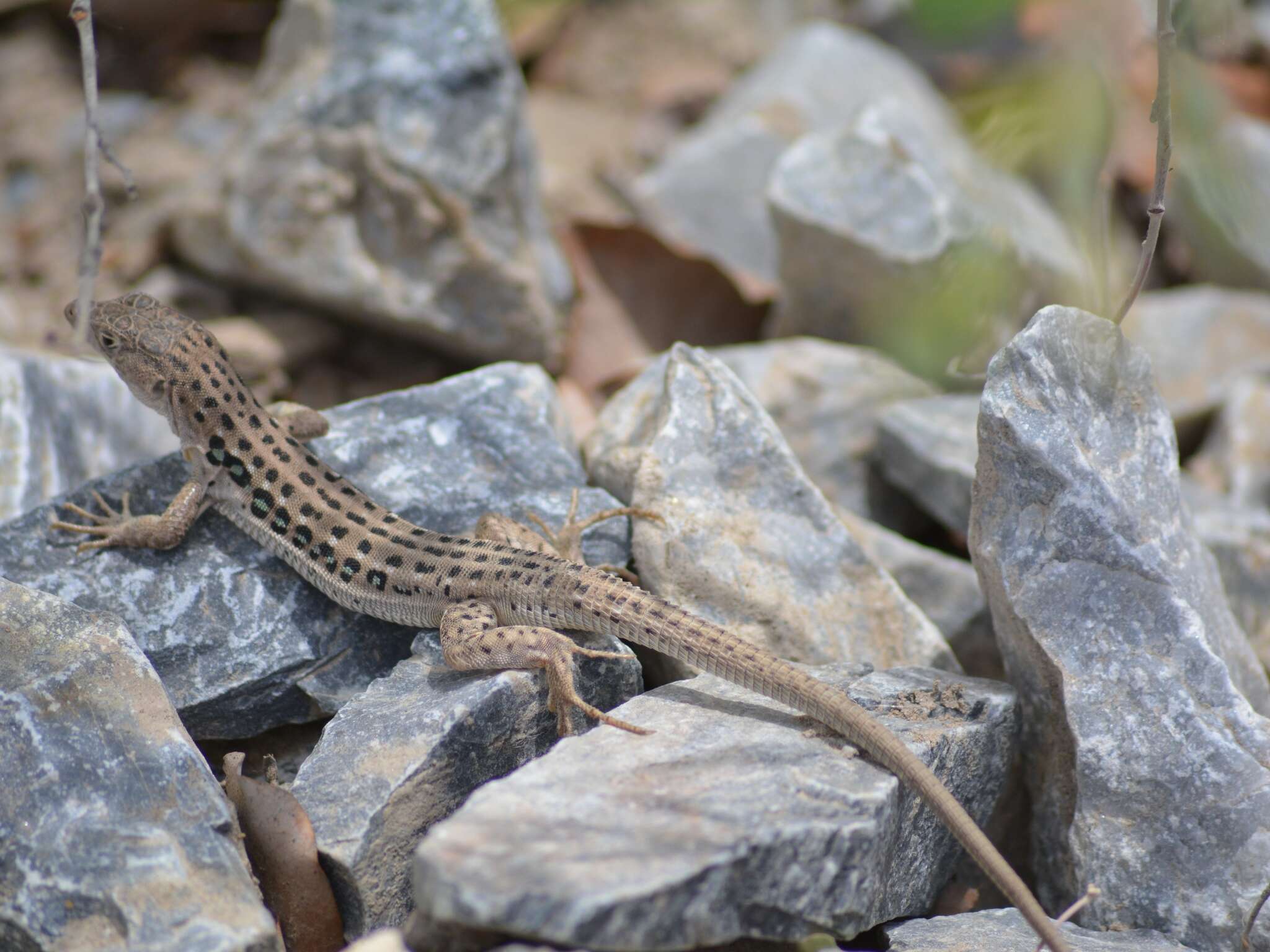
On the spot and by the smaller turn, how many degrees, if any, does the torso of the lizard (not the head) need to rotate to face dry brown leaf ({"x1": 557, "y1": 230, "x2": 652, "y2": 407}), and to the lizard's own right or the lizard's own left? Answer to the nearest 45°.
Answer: approximately 45° to the lizard's own right

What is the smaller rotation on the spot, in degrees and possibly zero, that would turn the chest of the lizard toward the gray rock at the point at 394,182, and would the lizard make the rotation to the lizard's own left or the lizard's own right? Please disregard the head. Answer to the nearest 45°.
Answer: approximately 45° to the lizard's own right

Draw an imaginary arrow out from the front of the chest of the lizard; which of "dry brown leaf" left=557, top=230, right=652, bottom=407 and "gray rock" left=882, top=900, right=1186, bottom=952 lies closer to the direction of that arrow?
the dry brown leaf

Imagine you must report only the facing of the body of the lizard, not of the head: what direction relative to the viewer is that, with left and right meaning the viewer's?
facing away from the viewer and to the left of the viewer

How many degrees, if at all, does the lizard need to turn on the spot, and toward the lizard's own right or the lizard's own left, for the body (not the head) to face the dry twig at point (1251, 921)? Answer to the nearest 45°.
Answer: approximately 180°

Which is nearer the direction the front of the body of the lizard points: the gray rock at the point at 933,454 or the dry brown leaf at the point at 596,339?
the dry brown leaf

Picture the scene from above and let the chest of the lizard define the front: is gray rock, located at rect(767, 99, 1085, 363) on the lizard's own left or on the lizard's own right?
on the lizard's own right

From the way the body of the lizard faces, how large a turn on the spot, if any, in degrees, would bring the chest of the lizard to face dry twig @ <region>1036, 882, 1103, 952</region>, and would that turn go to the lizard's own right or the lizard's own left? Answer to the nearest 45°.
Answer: approximately 180°
